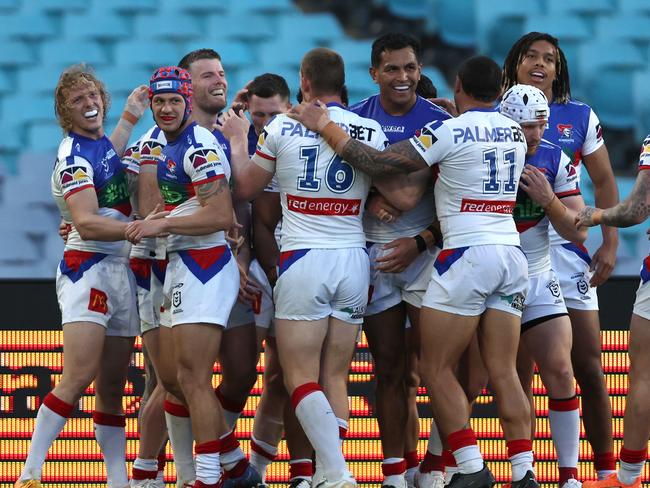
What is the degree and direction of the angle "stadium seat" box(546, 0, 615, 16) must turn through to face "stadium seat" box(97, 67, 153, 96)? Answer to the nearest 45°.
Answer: approximately 90° to its right

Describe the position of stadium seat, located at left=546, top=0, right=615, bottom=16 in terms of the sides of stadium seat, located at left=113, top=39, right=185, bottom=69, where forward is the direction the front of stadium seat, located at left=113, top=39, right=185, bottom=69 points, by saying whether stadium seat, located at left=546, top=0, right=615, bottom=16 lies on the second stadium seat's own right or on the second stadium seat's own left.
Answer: on the second stadium seat's own left

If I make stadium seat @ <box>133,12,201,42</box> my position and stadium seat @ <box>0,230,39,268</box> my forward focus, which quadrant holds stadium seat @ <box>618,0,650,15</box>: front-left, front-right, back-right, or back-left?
back-left

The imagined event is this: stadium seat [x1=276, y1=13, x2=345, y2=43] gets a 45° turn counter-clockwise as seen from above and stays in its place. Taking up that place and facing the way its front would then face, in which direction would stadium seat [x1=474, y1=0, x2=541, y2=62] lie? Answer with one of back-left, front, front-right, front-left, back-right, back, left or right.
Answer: front-left

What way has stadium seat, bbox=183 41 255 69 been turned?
toward the camera

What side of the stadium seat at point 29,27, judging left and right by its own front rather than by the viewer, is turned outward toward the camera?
front

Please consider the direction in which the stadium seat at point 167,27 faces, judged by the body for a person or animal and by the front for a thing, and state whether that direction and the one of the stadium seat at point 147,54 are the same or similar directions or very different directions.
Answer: same or similar directions

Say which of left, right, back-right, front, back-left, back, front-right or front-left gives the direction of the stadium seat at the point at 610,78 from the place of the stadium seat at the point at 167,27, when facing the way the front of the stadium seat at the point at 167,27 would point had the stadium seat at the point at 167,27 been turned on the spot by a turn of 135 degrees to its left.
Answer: front-right

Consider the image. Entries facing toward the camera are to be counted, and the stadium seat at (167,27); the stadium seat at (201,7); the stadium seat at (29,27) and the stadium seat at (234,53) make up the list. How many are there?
4

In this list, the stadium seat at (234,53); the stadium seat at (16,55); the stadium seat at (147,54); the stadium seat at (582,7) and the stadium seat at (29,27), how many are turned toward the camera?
5

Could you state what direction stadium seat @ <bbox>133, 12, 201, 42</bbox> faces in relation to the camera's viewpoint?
facing the viewer

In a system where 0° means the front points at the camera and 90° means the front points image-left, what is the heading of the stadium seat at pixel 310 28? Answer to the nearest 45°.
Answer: approximately 0°

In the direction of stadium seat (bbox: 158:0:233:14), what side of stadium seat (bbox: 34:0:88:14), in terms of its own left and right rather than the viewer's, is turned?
left

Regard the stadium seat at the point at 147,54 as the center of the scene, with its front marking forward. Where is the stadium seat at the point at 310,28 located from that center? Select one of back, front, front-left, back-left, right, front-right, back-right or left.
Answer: left

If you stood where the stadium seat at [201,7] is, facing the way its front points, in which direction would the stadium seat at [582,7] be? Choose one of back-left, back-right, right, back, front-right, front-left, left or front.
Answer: left
